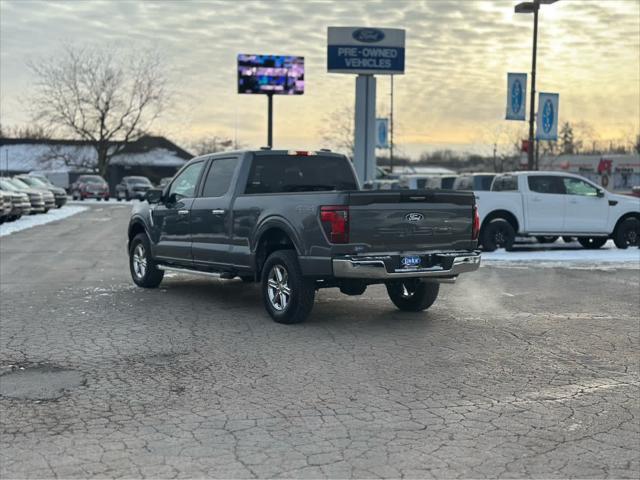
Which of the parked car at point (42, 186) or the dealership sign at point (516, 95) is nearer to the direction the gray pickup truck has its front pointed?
the parked car

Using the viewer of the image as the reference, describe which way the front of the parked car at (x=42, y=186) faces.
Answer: facing the viewer and to the right of the viewer

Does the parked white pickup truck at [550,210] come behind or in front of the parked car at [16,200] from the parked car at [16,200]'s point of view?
in front

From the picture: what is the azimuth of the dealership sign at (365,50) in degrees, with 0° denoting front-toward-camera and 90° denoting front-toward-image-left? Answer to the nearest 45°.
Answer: approximately 0°

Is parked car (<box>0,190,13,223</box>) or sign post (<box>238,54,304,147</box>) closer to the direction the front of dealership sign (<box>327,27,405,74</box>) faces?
the parked car

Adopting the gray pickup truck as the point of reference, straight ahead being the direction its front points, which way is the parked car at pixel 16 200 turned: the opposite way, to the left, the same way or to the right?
the opposite way

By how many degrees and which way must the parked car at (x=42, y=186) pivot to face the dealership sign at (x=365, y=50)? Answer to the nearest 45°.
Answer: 0° — it already faces it

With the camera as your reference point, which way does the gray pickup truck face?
facing away from the viewer and to the left of the viewer

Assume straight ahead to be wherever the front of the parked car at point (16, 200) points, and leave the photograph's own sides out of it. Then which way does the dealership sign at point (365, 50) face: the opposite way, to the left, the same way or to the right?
to the right

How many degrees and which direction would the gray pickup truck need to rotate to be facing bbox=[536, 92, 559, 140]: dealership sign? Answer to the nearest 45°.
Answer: approximately 90° to its right

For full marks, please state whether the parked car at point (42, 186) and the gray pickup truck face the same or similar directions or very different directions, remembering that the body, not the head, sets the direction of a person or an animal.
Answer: very different directions

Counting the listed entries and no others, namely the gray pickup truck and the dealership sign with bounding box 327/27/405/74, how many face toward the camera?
1

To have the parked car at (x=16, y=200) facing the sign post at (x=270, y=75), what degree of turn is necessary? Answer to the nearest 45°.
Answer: approximately 90° to its left
